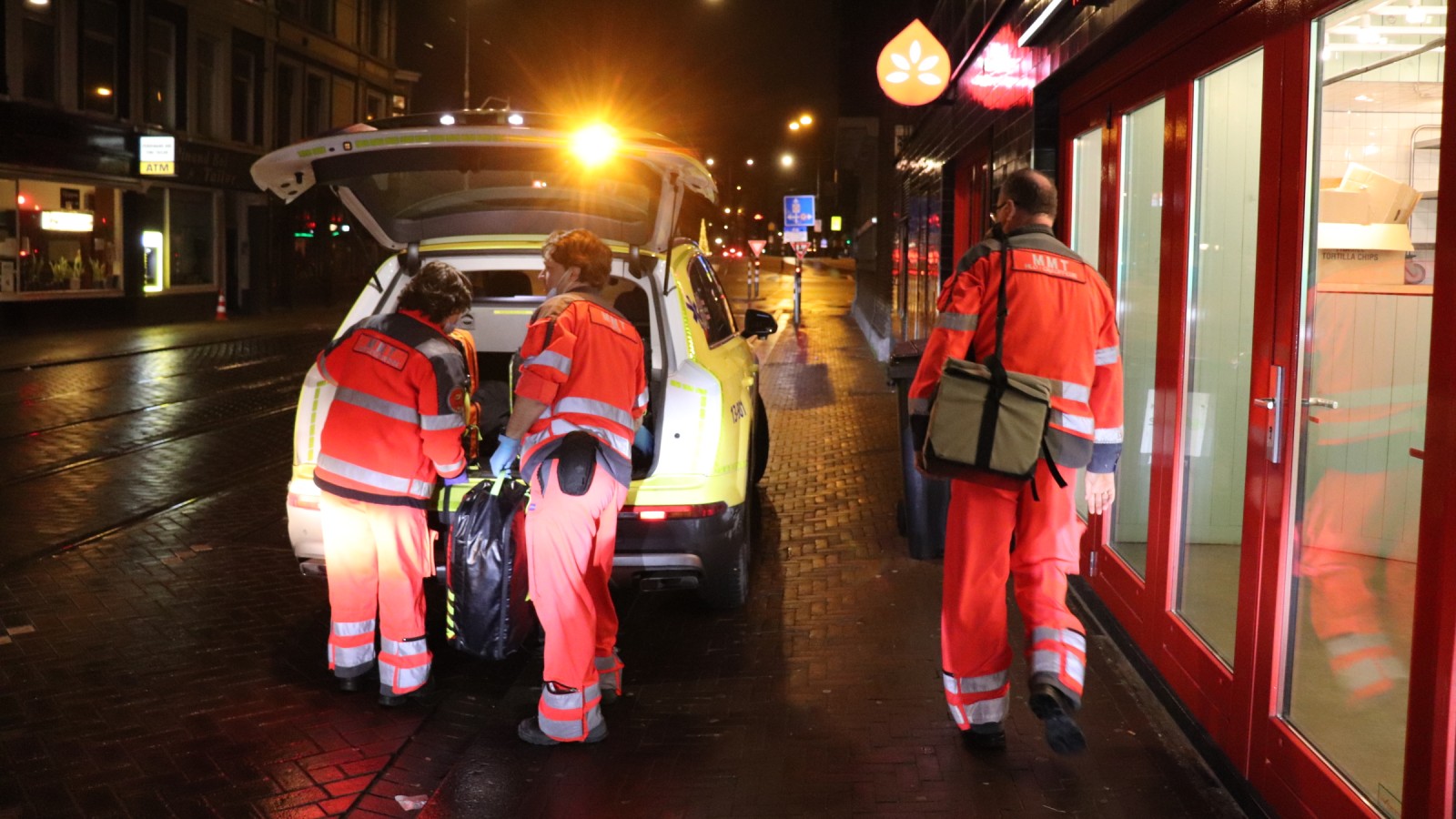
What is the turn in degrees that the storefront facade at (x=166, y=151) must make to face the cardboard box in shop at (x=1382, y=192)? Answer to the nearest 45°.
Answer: approximately 45° to its right

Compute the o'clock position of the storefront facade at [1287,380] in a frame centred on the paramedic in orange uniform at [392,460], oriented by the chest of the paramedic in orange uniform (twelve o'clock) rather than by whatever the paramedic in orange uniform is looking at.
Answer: The storefront facade is roughly at 2 o'clock from the paramedic in orange uniform.

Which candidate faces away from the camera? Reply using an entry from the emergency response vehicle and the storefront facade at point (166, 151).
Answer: the emergency response vehicle

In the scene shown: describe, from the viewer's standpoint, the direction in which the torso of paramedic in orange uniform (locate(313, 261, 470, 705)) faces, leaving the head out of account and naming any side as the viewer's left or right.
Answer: facing away from the viewer and to the right of the viewer

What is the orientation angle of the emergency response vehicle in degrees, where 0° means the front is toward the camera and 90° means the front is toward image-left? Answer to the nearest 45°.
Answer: approximately 180°

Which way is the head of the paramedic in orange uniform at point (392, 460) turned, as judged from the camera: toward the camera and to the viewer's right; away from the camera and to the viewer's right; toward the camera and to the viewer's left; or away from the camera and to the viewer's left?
away from the camera and to the viewer's right

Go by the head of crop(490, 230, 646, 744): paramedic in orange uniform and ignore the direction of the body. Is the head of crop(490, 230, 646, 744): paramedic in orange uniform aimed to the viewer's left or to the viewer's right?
to the viewer's left

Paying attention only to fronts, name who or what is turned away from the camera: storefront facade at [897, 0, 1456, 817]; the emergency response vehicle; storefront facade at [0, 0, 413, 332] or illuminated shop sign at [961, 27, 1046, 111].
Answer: the emergency response vehicle
